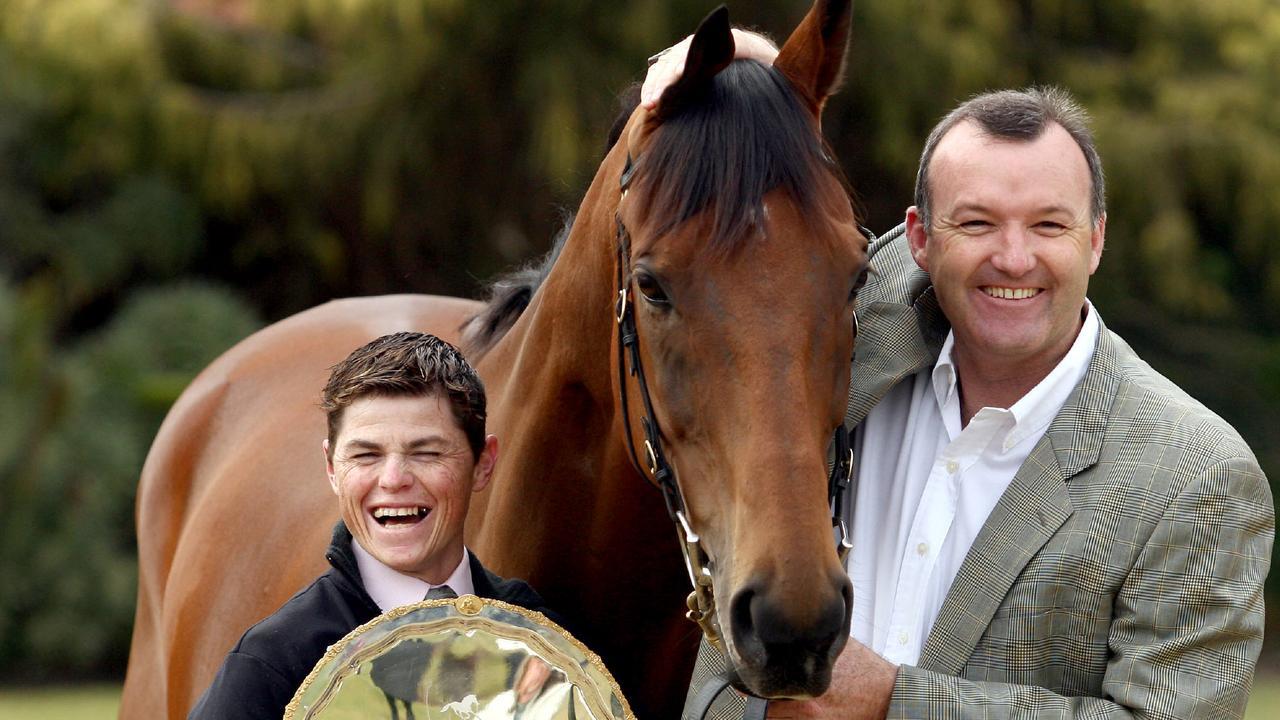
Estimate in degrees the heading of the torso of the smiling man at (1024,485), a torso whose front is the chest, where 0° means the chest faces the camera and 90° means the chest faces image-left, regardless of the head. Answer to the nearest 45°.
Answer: approximately 45°

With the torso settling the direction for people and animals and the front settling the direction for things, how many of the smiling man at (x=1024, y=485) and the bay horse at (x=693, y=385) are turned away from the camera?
0

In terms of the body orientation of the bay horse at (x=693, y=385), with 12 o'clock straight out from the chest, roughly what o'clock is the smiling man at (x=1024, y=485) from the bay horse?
The smiling man is roughly at 10 o'clock from the bay horse.

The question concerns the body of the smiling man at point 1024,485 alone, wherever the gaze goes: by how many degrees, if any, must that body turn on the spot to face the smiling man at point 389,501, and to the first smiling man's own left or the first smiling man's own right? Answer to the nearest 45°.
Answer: approximately 45° to the first smiling man's own right
